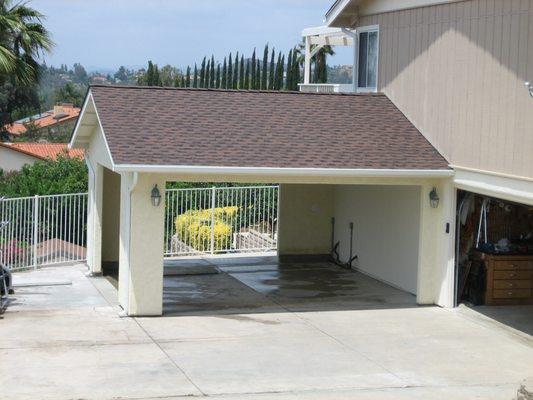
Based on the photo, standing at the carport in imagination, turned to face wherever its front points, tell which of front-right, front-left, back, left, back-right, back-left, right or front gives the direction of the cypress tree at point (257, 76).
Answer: back

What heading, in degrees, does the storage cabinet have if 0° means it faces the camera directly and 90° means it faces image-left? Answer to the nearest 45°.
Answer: approximately 0°

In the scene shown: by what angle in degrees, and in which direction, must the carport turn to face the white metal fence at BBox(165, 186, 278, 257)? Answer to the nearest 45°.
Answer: approximately 180°

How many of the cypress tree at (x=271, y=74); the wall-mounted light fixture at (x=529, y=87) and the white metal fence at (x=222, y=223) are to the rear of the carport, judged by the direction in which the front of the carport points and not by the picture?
2

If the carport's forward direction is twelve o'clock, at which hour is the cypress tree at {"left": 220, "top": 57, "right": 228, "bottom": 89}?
The cypress tree is roughly at 6 o'clock from the carport.

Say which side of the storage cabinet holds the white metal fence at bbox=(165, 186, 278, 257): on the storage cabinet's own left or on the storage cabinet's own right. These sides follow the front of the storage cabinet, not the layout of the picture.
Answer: on the storage cabinet's own right

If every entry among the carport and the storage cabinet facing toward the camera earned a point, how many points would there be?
2

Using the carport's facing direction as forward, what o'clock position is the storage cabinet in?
The storage cabinet is roughly at 9 o'clock from the carport.

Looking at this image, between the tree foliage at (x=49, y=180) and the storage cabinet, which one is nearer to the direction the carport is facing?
the storage cabinet

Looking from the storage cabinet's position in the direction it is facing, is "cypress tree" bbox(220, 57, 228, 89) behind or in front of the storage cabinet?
behind

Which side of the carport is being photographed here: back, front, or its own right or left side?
front
